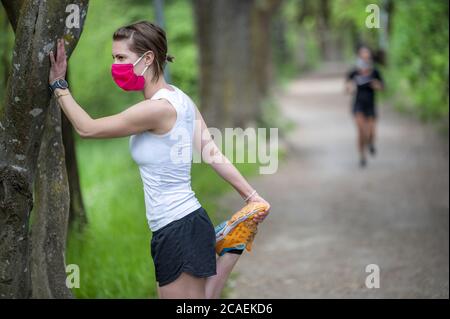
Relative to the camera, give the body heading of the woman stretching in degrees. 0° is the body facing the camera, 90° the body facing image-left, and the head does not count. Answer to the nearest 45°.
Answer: approximately 90°

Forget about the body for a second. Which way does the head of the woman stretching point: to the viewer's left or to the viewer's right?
to the viewer's left

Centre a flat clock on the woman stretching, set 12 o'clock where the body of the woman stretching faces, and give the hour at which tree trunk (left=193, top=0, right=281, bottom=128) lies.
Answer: The tree trunk is roughly at 3 o'clock from the woman stretching.

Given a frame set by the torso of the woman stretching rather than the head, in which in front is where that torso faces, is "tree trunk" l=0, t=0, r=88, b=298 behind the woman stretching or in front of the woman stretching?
in front
